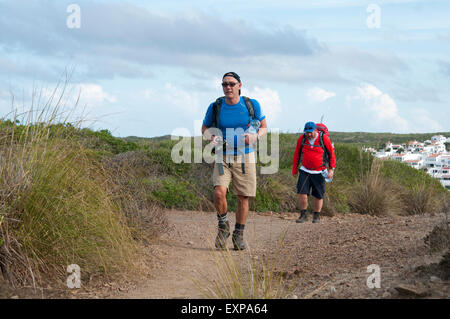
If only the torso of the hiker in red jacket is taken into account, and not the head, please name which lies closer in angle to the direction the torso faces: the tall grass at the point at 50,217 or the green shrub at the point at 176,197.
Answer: the tall grass

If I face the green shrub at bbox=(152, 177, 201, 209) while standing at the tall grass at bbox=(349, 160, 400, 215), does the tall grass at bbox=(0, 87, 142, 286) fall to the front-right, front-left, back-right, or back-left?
front-left

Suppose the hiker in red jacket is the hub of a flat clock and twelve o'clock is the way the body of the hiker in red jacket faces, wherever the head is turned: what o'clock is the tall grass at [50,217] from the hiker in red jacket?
The tall grass is roughly at 1 o'clock from the hiker in red jacket.

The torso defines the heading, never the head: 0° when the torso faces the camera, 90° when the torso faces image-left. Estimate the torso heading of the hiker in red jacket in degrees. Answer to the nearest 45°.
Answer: approximately 0°

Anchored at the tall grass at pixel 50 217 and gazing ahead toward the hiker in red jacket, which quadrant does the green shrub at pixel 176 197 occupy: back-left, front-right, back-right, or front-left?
front-left

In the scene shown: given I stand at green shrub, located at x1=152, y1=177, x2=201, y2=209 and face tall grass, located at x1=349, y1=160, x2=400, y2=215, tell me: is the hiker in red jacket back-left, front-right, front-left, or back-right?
front-right

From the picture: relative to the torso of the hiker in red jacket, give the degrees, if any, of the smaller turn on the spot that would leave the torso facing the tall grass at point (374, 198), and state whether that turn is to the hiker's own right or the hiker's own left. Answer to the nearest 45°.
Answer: approximately 135° to the hiker's own left

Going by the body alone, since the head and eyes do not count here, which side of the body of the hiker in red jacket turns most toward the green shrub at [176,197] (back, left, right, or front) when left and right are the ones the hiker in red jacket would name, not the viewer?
right
